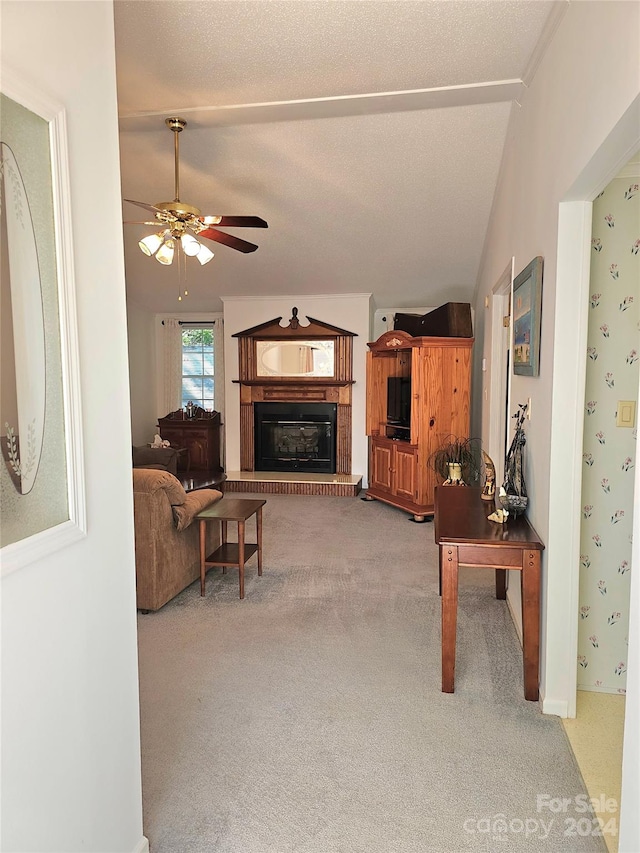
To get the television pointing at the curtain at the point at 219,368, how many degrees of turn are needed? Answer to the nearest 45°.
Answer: approximately 90° to its right

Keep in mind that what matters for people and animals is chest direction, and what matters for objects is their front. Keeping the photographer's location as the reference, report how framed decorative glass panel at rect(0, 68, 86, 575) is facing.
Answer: facing the viewer and to the right of the viewer

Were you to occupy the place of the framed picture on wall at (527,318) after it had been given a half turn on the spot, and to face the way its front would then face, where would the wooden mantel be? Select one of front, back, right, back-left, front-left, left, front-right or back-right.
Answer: back-left

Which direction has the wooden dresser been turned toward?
toward the camera

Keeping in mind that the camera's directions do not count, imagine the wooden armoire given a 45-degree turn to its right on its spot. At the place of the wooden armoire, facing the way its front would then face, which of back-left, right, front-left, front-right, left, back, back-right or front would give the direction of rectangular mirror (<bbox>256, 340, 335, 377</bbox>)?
front-right

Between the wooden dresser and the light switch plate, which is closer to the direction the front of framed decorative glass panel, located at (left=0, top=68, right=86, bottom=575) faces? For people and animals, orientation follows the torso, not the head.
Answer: the light switch plate

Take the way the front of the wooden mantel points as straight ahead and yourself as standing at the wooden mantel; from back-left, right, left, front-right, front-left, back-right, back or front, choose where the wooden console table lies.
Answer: front

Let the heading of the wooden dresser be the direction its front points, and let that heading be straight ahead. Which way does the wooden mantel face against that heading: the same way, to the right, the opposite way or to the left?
the same way

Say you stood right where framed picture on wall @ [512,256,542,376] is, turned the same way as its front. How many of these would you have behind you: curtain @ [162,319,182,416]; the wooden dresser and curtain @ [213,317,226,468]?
0

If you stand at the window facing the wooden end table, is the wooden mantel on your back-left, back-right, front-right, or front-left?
front-left

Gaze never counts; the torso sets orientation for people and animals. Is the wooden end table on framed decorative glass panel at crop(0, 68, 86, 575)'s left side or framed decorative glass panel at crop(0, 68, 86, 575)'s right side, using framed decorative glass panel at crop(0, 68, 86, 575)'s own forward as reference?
on its left

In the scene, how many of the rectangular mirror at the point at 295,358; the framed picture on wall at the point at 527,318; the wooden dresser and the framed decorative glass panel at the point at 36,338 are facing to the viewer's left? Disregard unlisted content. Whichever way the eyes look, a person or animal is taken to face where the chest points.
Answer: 1

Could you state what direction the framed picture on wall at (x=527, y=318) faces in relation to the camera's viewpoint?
facing to the left of the viewer

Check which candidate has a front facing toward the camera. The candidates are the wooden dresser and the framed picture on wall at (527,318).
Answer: the wooden dresser

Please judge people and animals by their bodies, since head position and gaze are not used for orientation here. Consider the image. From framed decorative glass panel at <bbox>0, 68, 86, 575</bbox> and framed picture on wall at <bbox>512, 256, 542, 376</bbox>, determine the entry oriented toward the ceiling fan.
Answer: the framed picture on wall
